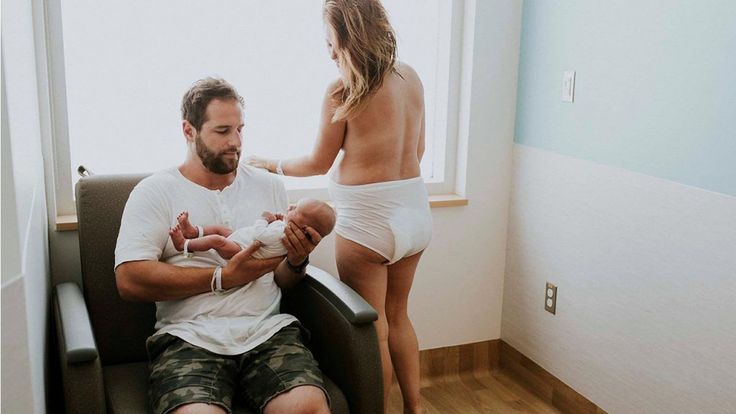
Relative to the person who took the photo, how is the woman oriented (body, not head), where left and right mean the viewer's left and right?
facing away from the viewer and to the left of the viewer

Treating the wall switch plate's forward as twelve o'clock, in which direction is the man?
The man is roughly at 12 o'clock from the wall switch plate.

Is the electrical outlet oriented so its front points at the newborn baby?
yes

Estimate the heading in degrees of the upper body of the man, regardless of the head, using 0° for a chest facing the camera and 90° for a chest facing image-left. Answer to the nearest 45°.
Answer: approximately 315°

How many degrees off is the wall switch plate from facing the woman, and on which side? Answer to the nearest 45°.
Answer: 0° — it already faces them

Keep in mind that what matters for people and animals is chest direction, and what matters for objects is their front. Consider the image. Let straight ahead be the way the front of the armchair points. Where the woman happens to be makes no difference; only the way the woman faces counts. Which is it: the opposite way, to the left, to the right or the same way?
the opposite way

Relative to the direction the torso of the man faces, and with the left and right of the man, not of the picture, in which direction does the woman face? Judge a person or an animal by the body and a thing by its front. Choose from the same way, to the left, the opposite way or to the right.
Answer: the opposite way
